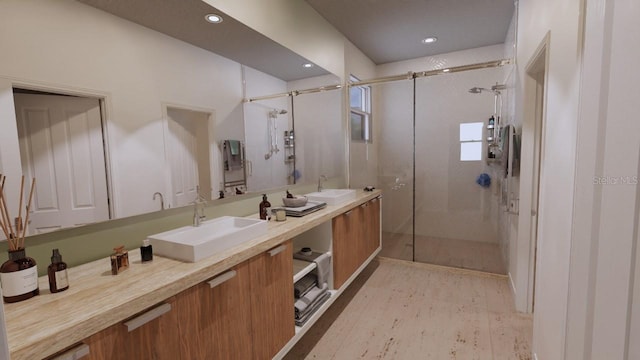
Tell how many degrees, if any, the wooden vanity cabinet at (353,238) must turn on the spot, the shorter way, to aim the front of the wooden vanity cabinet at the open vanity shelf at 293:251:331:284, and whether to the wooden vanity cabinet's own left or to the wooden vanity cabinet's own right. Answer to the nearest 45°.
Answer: approximately 135° to the wooden vanity cabinet's own right

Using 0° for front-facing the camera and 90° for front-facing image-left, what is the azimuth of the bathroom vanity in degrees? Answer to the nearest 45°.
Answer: approximately 315°

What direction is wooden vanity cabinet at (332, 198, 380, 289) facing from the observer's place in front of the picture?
facing to the right of the viewer

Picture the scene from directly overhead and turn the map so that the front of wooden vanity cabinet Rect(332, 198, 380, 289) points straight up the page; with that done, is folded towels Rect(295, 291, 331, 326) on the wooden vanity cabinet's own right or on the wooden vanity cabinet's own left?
on the wooden vanity cabinet's own right
